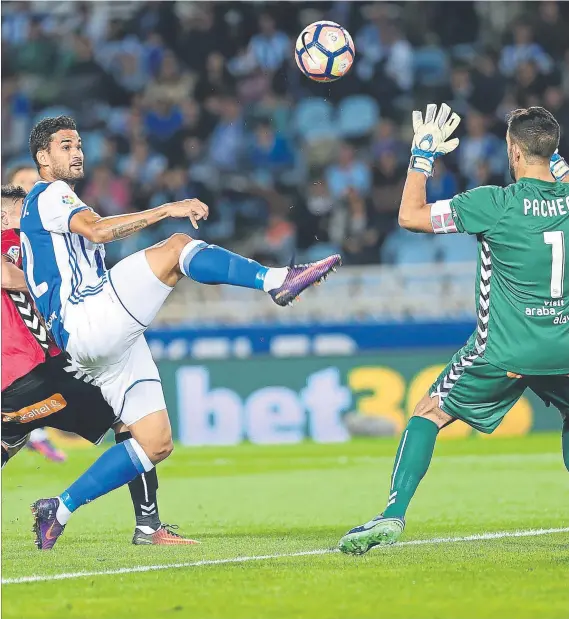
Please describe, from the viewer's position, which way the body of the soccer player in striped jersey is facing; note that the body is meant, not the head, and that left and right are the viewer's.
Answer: facing to the right of the viewer

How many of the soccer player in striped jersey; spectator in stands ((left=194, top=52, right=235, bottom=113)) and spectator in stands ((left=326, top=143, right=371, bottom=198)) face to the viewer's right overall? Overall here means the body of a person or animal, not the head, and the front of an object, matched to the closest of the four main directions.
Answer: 1

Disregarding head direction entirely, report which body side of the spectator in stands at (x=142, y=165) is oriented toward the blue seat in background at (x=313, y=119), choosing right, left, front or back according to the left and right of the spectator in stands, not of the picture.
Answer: left
